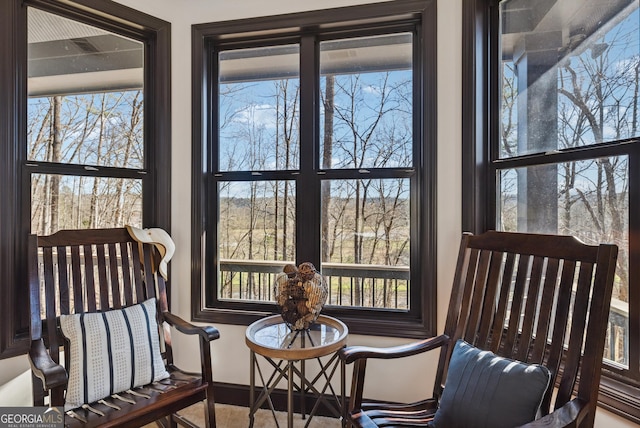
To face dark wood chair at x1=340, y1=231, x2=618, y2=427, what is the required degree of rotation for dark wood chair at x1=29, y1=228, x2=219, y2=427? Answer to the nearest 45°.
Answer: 0° — it already faces it

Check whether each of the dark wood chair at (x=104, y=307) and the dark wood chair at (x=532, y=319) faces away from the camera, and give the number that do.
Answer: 0

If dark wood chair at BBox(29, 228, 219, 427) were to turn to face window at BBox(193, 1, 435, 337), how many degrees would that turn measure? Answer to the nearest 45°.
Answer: approximately 45° to its left

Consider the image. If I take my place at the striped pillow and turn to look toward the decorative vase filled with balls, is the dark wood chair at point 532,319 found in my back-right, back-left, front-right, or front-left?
front-right

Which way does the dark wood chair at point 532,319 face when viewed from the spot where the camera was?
facing the viewer and to the left of the viewer

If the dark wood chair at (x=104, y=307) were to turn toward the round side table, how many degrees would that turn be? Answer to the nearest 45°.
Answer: approximately 90° to its left

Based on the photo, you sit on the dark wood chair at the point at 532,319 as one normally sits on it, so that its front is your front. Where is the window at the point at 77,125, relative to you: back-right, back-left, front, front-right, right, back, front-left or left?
front-right
